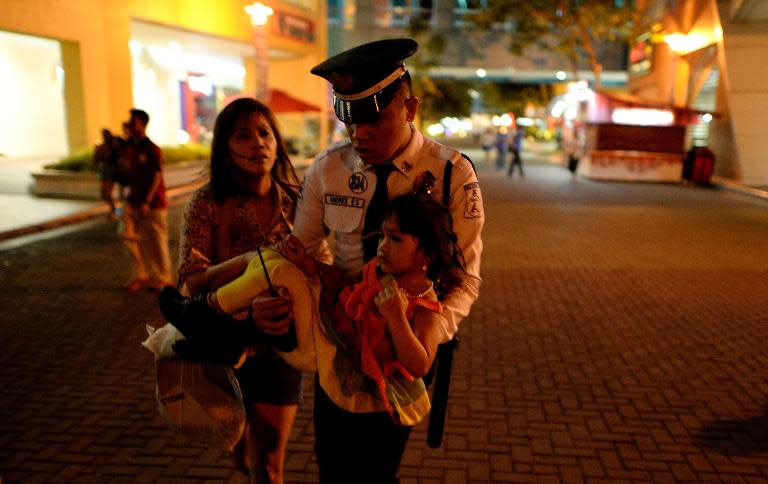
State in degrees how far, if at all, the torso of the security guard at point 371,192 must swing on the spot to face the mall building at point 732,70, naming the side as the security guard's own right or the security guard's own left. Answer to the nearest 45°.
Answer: approximately 180°

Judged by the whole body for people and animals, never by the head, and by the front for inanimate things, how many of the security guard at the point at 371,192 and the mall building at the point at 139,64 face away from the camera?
0

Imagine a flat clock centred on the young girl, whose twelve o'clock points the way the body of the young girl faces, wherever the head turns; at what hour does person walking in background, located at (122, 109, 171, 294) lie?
The person walking in background is roughly at 4 o'clock from the young girl.

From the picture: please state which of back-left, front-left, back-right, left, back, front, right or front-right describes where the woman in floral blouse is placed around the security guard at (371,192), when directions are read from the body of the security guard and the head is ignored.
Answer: right

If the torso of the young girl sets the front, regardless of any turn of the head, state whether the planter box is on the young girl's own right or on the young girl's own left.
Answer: on the young girl's own right

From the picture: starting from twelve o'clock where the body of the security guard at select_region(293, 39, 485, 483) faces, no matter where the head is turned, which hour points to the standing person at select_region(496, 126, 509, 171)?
The standing person is roughly at 5 o'clock from the security guard.

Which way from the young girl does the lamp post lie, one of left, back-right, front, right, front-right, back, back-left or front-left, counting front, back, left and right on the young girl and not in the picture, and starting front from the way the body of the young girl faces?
back-right

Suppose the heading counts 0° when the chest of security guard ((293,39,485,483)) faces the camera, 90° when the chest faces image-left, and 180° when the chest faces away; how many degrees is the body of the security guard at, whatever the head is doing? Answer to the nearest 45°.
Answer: approximately 45°

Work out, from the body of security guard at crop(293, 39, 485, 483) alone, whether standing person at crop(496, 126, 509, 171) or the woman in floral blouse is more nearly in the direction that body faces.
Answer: the woman in floral blouse

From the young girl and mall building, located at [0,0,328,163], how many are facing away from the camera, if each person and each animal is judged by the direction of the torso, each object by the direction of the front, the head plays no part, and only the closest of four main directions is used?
0

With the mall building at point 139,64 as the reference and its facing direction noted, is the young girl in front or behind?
in front

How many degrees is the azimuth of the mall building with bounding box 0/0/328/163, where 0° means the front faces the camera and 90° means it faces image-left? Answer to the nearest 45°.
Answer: approximately 315°

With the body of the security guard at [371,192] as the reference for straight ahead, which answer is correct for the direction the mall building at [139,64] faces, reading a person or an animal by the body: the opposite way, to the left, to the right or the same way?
to the left

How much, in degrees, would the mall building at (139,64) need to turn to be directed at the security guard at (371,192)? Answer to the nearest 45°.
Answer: approximately 45° to its right
